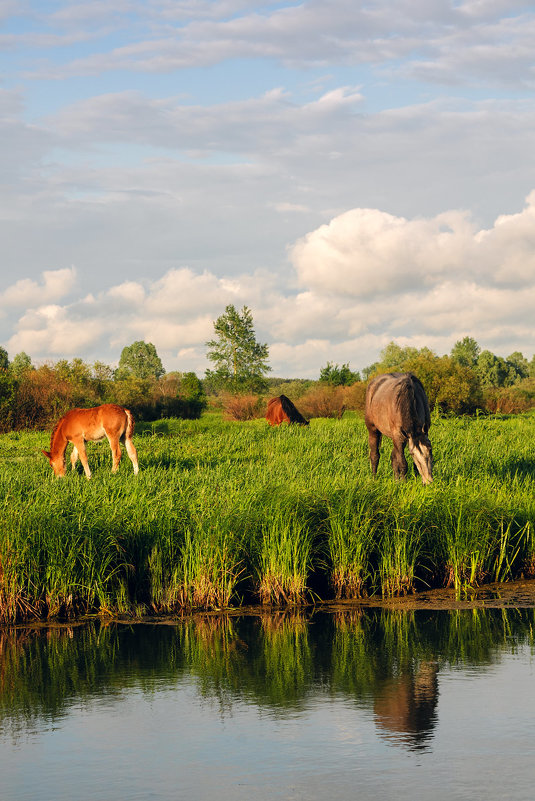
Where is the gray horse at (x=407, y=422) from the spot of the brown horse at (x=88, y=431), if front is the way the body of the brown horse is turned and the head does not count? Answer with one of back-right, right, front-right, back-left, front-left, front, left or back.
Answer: back-left

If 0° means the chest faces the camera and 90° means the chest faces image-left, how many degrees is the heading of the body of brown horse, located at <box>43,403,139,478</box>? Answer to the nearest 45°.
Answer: approximately 90°
